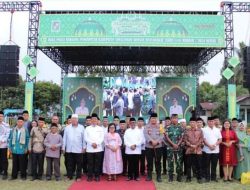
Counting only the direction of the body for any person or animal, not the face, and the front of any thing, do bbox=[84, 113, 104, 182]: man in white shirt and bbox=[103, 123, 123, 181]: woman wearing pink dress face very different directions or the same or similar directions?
same or similar directions

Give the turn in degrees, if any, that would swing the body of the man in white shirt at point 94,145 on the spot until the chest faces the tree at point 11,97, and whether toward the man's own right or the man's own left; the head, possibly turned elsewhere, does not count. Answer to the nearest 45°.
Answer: approximately 180°

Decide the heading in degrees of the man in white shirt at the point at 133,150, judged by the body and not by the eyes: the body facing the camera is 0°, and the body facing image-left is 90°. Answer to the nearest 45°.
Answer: approximately 0°

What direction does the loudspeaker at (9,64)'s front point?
toward the camera

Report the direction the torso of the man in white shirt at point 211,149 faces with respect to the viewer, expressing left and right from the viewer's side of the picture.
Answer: facing the viewer

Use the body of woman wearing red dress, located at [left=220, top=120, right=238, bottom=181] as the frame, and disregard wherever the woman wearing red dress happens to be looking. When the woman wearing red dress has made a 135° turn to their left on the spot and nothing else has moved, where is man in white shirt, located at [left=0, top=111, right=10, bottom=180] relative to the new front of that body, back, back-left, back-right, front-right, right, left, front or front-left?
back-left

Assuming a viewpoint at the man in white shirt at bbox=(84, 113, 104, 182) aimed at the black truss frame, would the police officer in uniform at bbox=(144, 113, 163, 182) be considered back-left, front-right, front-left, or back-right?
front-right

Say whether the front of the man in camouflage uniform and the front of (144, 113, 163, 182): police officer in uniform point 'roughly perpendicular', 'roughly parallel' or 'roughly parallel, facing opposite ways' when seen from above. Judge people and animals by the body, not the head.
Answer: roughly parallel

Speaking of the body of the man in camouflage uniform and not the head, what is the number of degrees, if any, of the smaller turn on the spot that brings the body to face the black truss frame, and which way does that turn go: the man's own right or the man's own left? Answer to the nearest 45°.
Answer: approximately 180°

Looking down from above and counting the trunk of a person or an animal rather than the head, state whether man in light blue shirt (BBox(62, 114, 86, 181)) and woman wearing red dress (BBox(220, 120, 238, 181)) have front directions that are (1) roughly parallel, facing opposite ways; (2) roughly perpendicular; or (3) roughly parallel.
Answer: roughly parallel

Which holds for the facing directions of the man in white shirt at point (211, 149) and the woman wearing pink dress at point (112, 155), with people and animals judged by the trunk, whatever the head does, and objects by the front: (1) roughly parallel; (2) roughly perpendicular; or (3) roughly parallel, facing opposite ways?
roughly parallel

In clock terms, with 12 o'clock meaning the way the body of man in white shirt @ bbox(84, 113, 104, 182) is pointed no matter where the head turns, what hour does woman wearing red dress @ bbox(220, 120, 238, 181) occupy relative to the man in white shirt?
The woman wearing red dress is roughly at 9 o'clock from the man in white shirt.

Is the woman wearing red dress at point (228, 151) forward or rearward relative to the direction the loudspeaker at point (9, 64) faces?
forward

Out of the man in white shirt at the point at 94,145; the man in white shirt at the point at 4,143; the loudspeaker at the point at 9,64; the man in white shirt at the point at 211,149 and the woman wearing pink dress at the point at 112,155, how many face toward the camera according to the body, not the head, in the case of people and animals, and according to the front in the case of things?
5

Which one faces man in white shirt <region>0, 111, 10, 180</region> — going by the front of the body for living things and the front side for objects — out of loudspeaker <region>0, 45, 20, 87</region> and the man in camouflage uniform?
the loudspeaker

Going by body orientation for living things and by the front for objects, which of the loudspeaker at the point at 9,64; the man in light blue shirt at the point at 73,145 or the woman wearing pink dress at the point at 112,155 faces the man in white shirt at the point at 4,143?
the loudspeaker

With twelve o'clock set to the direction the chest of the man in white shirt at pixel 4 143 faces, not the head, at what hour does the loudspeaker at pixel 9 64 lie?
The loudspeaker is roughly at 6 o'clock from the man in white shirt.

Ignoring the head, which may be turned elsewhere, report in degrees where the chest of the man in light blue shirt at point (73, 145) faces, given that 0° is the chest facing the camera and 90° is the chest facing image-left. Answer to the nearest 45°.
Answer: approximately 0°

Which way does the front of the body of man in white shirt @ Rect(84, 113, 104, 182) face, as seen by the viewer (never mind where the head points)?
toward the camera

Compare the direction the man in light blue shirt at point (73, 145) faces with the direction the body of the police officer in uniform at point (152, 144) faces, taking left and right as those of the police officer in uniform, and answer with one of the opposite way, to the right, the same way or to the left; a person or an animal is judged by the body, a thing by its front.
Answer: the same way
